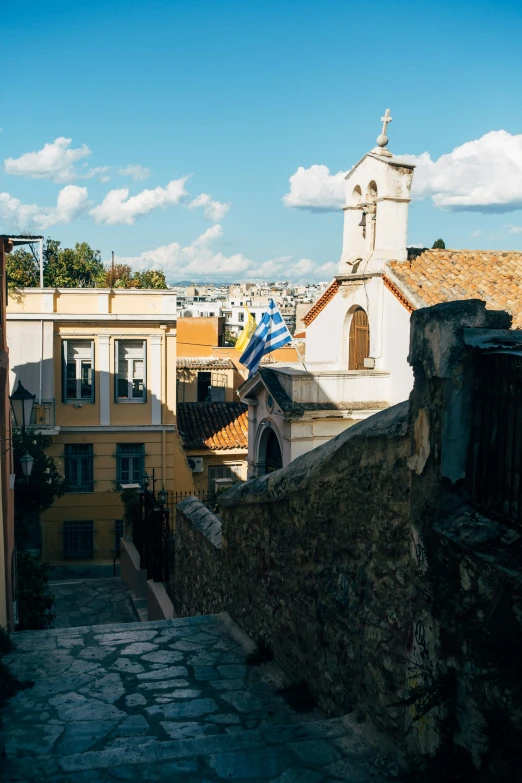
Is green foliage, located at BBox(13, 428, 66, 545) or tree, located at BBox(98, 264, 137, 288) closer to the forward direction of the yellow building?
the green foliage

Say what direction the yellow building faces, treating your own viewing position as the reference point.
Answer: facing the viewer

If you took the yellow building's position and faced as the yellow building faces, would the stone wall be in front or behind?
in front

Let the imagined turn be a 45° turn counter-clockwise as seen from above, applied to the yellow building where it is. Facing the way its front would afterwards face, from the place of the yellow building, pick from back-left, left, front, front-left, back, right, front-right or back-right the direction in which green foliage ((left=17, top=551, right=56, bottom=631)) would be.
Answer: front-right

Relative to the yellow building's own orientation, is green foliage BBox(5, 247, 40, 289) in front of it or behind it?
behind

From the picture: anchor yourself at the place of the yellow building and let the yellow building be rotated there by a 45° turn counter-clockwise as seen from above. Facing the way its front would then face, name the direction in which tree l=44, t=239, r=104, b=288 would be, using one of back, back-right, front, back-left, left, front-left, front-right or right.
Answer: back-left

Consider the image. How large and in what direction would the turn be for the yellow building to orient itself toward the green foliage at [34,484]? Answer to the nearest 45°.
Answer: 0° — it already faces it

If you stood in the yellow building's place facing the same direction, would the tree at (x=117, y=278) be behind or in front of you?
behind

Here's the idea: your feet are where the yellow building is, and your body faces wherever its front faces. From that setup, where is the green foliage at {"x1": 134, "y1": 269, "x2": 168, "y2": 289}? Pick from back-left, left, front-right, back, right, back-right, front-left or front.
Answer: back

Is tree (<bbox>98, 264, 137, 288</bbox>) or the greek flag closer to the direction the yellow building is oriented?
the greek flag

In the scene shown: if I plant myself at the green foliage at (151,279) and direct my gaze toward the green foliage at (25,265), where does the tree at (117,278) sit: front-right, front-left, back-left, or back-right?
front-left

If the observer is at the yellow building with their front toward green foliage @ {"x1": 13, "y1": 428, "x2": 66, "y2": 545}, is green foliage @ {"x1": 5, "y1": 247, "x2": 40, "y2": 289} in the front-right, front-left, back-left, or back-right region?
back-right

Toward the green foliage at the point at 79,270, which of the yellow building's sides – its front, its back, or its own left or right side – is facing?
back
